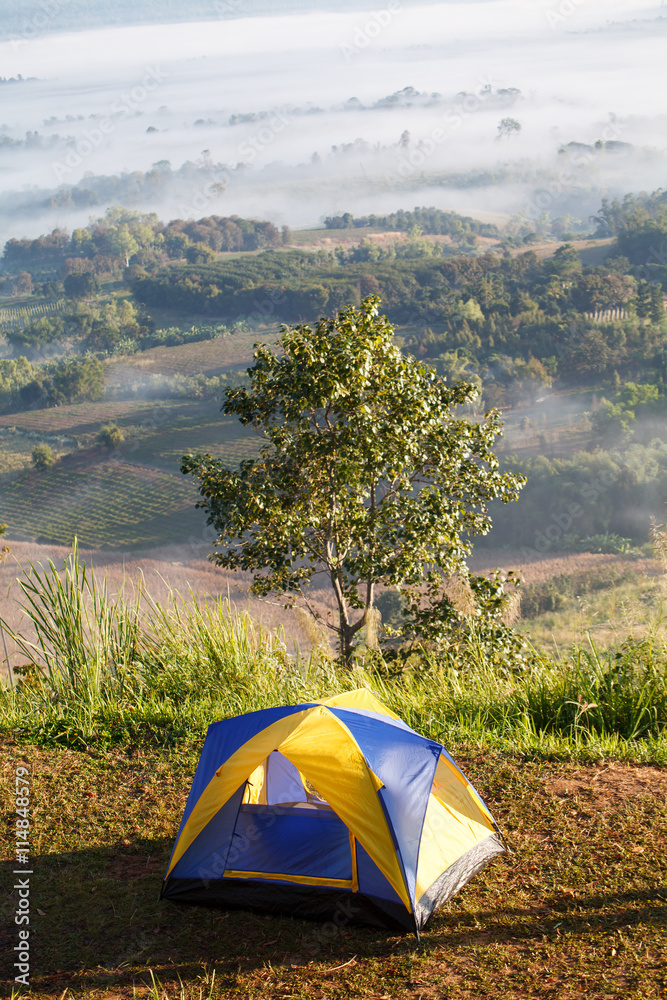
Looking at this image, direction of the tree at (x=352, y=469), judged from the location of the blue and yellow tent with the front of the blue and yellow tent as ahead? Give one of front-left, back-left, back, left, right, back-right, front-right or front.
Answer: back

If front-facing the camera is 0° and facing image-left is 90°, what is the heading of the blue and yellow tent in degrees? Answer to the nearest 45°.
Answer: approximately 0°
